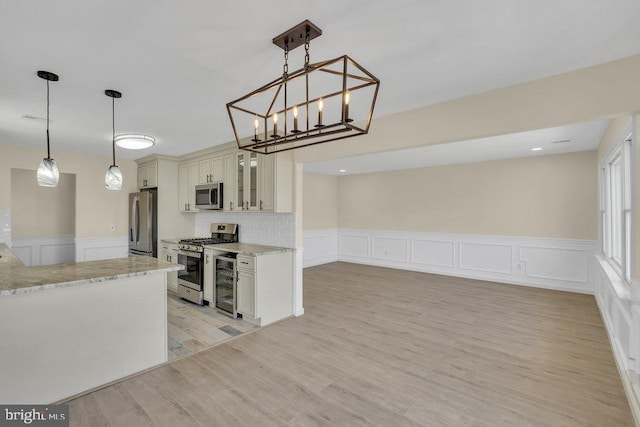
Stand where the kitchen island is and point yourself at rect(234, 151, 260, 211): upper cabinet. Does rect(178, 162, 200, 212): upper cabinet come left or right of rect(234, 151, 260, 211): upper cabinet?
left

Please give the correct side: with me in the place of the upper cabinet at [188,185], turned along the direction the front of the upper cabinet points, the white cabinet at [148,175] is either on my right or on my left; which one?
on my right

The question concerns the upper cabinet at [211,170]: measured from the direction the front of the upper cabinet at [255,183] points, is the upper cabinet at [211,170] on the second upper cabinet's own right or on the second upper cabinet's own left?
on the second upper cabinet's own right

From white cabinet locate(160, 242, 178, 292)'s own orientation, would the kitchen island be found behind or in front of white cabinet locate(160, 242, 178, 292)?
in front

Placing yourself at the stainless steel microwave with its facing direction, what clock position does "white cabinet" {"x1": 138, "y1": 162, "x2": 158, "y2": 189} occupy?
The white cabinet is roughly at 3 o'clock from the stainless steel microwave.

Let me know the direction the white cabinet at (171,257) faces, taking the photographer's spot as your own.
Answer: facing the viewer and to the left of the viewer

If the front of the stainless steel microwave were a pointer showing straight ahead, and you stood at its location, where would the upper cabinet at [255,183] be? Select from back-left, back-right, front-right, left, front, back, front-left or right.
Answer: left

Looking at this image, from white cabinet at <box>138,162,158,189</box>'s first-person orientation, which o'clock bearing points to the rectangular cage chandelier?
The rectangular cage chandelier is roughly at 10 o'clock from the white cabinet.

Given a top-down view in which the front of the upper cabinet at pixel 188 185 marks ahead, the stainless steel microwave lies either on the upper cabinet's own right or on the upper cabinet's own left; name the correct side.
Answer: on the upper cabinet's own left

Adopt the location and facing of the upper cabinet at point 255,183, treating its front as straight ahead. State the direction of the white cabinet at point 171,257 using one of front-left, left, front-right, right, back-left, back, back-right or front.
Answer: right

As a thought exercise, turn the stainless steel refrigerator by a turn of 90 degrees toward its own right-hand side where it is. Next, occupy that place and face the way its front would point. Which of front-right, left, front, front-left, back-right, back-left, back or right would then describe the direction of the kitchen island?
back-left

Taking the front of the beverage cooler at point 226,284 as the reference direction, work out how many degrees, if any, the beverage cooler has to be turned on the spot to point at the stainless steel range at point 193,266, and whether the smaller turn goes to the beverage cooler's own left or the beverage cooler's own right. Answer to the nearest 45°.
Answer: approximately 90° to the beverage cooler's own right
